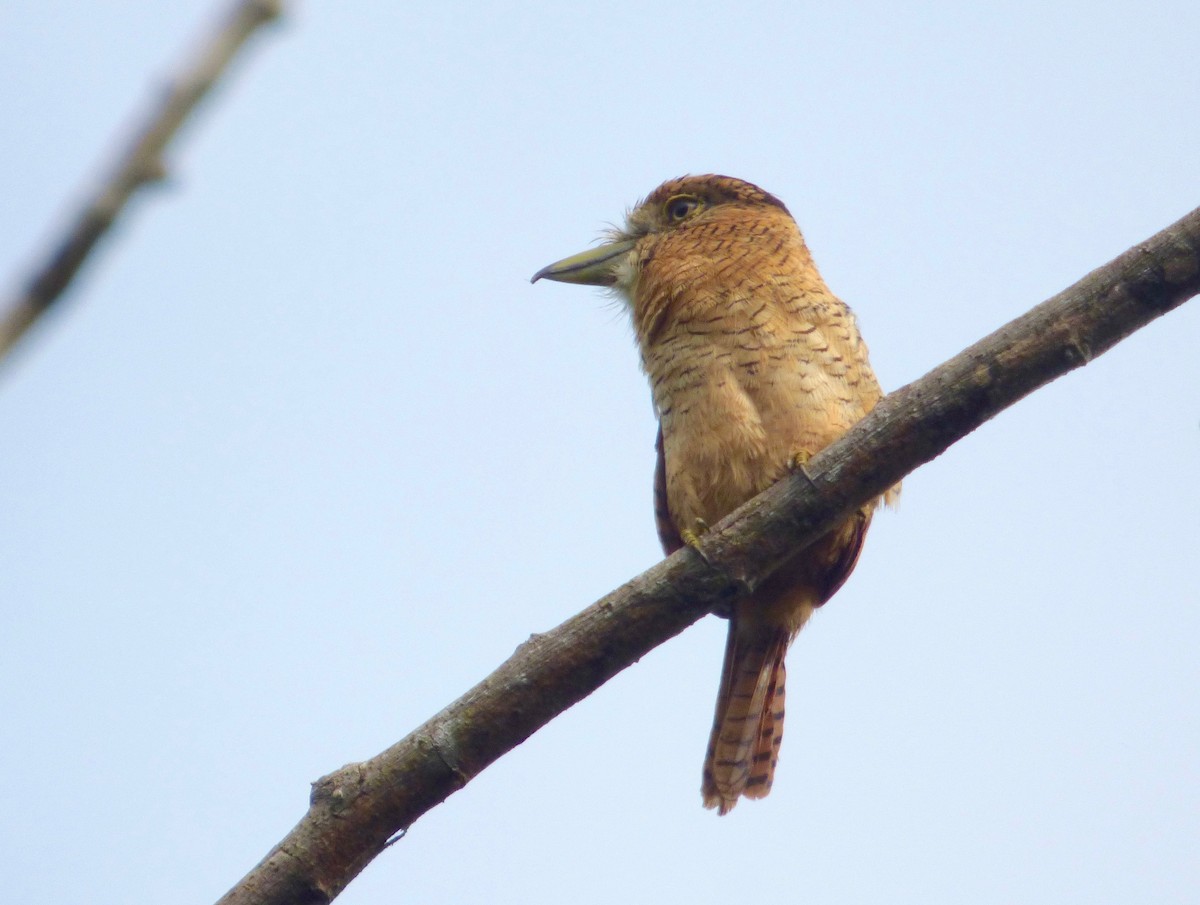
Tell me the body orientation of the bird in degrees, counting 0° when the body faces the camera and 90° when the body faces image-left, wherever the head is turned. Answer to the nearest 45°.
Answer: approximately 0°
